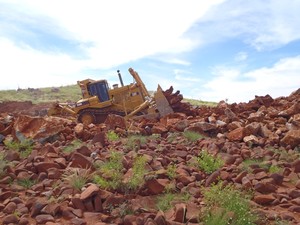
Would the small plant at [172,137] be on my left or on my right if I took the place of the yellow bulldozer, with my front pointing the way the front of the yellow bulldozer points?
on my right

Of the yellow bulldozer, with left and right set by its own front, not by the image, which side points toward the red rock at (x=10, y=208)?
right

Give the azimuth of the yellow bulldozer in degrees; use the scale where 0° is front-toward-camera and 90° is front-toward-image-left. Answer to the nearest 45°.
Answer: approximately 270°

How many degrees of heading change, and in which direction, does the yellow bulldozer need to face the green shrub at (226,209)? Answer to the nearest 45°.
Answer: approximately 90° to its right

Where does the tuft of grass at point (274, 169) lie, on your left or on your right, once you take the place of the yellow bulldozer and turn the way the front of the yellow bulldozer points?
on your right

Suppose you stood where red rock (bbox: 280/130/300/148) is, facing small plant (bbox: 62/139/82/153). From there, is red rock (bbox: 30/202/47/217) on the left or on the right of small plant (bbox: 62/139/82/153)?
left

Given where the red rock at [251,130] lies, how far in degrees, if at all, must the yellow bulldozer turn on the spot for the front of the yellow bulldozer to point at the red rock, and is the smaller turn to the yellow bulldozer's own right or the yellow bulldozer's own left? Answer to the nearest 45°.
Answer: approximately 90° to the yellow bulldozer's own right

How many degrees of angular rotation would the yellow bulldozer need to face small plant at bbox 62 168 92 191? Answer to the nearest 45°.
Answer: approximately 90° to its right

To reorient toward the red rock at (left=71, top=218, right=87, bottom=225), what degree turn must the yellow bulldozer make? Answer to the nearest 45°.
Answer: approximately 90° to its right

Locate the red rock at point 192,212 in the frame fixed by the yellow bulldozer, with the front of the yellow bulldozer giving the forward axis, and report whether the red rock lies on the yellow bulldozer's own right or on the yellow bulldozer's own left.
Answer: on the yellow bulldozer's own right

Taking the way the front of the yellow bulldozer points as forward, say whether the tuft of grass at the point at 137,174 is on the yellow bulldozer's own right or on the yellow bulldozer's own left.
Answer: on the yellow bulldozer's own right

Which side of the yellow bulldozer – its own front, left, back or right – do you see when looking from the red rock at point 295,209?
right
